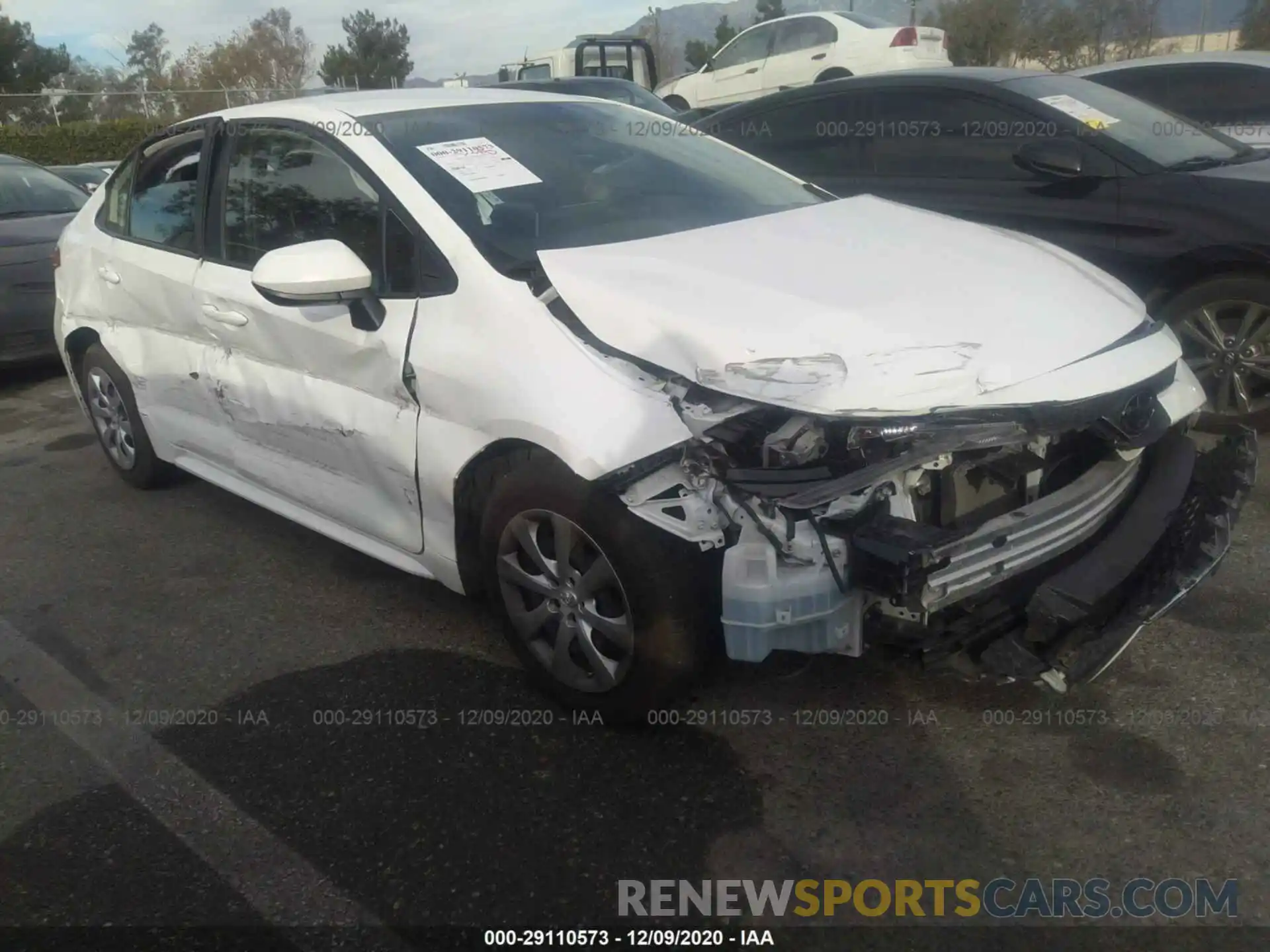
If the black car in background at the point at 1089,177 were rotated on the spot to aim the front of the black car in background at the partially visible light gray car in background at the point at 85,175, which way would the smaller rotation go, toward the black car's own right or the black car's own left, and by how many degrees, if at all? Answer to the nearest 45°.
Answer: approximately 180°

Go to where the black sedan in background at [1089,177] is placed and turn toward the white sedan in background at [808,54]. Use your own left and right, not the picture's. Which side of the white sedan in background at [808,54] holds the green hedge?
left

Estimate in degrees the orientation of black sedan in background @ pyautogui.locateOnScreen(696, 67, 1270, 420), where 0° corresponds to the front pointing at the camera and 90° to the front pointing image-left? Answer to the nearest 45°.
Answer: approximately 315°

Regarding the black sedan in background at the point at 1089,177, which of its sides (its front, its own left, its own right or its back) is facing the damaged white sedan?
right

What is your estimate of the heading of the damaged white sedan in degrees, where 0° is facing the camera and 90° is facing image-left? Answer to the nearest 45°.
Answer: approximately 315°

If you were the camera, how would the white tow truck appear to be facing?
facing away from the viewer and to the left of the viewer

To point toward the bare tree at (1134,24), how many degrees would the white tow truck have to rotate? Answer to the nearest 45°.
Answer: approximately 90° to its right

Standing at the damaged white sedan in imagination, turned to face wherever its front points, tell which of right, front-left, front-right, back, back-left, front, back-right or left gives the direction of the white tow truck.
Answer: back-left

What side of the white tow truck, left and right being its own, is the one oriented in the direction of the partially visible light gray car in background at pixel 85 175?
left

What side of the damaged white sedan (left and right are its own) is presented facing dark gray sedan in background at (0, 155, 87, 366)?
back

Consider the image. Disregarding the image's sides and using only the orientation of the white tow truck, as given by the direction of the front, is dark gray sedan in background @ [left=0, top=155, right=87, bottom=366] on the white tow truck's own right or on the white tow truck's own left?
on the white tow truck's own left

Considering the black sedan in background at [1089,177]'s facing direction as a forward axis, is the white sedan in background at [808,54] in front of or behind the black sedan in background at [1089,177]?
behind

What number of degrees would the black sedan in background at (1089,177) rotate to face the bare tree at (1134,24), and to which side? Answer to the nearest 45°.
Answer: approximately 135° to its left
